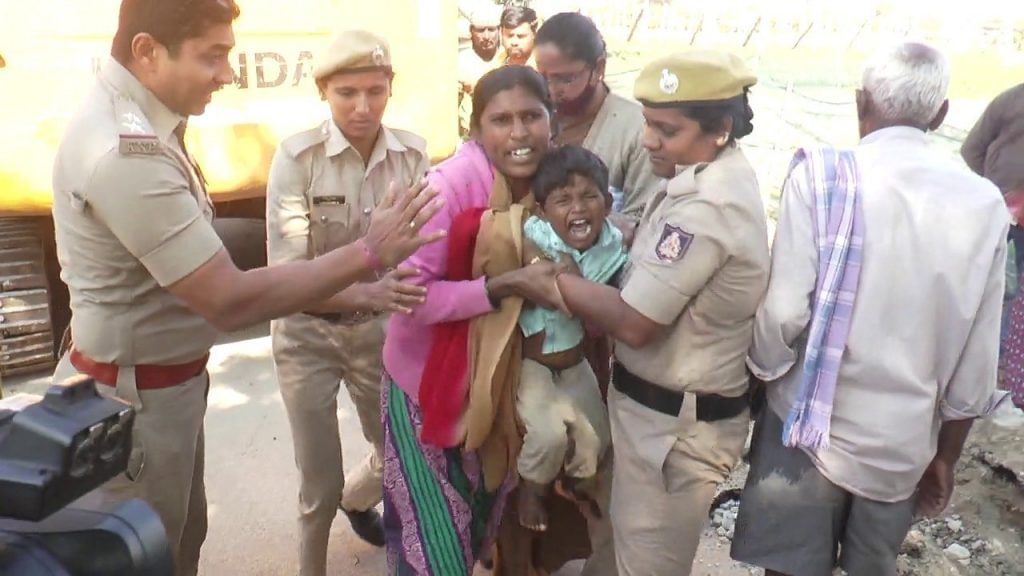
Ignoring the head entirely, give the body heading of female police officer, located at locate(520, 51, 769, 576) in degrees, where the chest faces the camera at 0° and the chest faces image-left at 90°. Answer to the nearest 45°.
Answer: approximately 90°

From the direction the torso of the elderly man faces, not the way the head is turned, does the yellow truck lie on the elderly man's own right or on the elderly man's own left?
on the elderly man's own left

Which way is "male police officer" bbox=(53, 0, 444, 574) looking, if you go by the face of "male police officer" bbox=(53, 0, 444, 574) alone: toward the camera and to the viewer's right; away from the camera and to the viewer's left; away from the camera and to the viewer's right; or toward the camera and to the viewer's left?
toward the camera and to the viewer's right

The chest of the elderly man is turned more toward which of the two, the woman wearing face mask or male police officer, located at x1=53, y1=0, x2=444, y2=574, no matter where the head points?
the woman wearing face mask

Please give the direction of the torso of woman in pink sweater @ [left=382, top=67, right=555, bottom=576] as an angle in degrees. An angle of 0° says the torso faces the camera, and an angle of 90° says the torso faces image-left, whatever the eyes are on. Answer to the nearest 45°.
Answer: approximately 315°

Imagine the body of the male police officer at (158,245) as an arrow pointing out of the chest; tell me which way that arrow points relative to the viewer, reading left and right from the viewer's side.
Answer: facing to the right of the viewer

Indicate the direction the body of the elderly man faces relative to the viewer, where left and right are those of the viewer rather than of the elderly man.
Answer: facing away from the viewer

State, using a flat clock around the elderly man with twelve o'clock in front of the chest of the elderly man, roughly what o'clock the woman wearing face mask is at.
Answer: The woman wearing face mask is roughly at 10 o'clock from the elderly man.

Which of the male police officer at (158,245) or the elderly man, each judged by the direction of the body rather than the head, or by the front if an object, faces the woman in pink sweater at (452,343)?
the male police officer

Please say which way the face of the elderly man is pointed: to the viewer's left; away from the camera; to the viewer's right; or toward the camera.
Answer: away from the camera

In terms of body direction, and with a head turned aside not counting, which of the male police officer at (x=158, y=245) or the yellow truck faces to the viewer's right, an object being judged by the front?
the male police officer

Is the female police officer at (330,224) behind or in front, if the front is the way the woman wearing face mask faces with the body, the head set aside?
in front

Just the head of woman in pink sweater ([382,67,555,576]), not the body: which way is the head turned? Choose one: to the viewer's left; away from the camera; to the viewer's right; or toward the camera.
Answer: toward the camera
